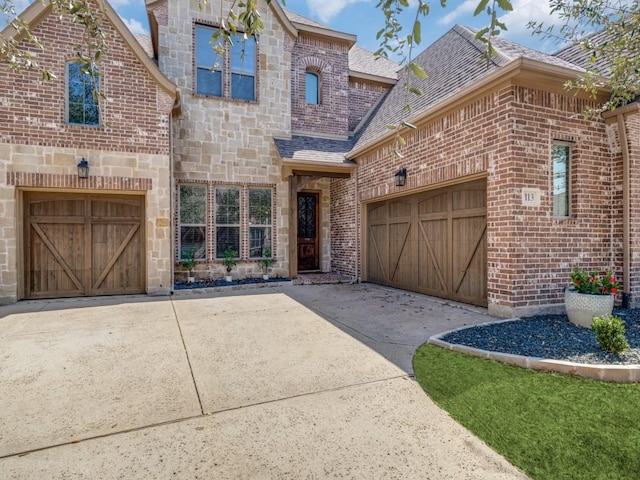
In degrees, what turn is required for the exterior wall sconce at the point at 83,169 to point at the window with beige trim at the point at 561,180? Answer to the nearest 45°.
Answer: approximately 45° to its left

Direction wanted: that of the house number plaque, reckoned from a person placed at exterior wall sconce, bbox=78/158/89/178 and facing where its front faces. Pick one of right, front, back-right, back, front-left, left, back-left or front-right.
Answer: front-left

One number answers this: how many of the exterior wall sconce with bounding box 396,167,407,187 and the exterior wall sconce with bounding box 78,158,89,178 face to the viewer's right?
0

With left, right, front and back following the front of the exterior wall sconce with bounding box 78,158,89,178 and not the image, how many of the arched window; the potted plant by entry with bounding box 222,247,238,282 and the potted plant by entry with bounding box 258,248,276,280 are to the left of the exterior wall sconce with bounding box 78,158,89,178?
3

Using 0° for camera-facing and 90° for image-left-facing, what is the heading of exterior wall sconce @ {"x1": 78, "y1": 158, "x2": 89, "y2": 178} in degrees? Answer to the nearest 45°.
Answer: approximately 0°

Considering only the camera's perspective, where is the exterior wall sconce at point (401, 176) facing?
facing the viewer and to the left of the viewer

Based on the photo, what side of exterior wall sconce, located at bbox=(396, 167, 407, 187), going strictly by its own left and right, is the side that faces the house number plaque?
left

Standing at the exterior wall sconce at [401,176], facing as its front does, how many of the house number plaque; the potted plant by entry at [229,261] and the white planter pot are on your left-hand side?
2

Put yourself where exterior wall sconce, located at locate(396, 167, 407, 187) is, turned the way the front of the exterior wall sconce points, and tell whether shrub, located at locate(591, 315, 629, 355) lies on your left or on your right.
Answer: on your left

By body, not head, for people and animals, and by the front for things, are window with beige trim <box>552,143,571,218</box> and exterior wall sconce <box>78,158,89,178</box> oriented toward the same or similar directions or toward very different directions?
same or similar directions

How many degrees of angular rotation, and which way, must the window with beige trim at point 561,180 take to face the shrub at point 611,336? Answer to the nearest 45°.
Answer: approximately 45° to its right

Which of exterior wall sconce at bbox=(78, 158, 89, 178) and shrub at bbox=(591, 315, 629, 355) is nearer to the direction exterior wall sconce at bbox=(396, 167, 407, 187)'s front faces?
the exterior wall sconce

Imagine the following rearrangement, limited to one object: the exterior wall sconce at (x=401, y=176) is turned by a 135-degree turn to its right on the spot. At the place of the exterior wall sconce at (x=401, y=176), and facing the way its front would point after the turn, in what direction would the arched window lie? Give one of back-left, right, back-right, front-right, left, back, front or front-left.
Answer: front-left
